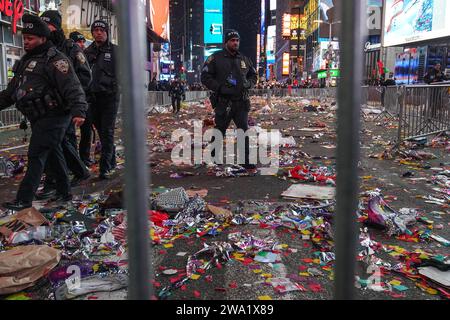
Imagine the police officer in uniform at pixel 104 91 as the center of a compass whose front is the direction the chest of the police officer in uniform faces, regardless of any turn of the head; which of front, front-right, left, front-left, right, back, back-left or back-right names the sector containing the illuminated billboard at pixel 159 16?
back

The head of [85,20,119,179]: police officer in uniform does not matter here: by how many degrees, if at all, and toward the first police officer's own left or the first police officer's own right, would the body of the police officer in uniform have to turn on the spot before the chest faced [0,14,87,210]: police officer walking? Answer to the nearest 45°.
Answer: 0° — they already face them

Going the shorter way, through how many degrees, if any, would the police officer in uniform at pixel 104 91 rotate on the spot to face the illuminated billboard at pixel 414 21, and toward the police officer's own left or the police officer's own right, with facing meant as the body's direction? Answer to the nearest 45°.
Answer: approximately 135° to the police officer's own left

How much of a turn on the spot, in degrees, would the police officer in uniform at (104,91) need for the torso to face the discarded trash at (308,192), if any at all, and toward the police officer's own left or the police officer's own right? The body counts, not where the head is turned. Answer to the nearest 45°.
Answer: approximately 45° to the police officer's own left

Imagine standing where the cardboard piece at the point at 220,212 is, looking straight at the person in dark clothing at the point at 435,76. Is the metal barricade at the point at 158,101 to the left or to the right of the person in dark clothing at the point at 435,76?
left

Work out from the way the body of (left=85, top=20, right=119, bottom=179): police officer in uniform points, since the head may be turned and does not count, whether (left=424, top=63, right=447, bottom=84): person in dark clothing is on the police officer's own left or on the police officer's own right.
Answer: on the police officer's own left

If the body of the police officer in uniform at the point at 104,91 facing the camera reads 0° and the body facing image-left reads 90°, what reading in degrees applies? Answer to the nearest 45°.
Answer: approximately 0°

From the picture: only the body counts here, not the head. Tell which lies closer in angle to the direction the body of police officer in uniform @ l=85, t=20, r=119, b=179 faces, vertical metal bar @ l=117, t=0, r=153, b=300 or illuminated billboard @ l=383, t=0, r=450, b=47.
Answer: the vertical metal bar

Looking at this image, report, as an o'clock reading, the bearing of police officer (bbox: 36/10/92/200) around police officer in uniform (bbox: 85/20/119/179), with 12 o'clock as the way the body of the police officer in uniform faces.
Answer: The police officer is roughly at 1 o'clock from the police officer in uniform.

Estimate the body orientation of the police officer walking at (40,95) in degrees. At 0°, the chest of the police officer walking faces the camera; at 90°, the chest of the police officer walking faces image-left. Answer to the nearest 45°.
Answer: approximately 45°
